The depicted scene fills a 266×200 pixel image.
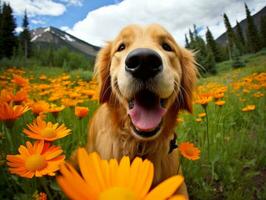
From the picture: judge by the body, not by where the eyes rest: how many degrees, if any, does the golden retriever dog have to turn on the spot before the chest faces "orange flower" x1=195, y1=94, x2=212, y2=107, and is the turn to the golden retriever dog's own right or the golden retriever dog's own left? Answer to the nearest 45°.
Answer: approximately 90° to the golden retriever dog's own left

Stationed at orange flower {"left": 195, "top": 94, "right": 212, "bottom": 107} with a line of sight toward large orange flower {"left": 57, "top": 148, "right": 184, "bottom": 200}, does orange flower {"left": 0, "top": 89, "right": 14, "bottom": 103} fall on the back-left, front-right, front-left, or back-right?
front-right

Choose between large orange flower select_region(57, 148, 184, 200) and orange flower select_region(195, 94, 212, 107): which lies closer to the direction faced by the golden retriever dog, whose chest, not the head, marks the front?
the large orange flower

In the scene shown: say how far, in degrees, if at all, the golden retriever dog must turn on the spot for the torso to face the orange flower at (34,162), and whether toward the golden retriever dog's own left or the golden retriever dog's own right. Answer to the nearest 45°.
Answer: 0° — it already faces it

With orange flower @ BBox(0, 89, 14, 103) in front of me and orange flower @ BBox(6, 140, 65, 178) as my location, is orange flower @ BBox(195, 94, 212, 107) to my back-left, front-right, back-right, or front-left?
front-right

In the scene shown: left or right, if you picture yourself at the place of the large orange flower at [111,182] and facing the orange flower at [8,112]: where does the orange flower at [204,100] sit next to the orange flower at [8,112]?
right

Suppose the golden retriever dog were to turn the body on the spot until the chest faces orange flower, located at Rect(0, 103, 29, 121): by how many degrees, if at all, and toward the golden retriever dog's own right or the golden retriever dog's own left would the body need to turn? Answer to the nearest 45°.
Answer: approximately 45° to the golden retriever dog's own right

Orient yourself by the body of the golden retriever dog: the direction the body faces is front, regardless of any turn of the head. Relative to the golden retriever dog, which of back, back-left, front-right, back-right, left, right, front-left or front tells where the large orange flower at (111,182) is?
front

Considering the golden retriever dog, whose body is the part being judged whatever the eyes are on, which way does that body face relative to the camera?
toward the camera
